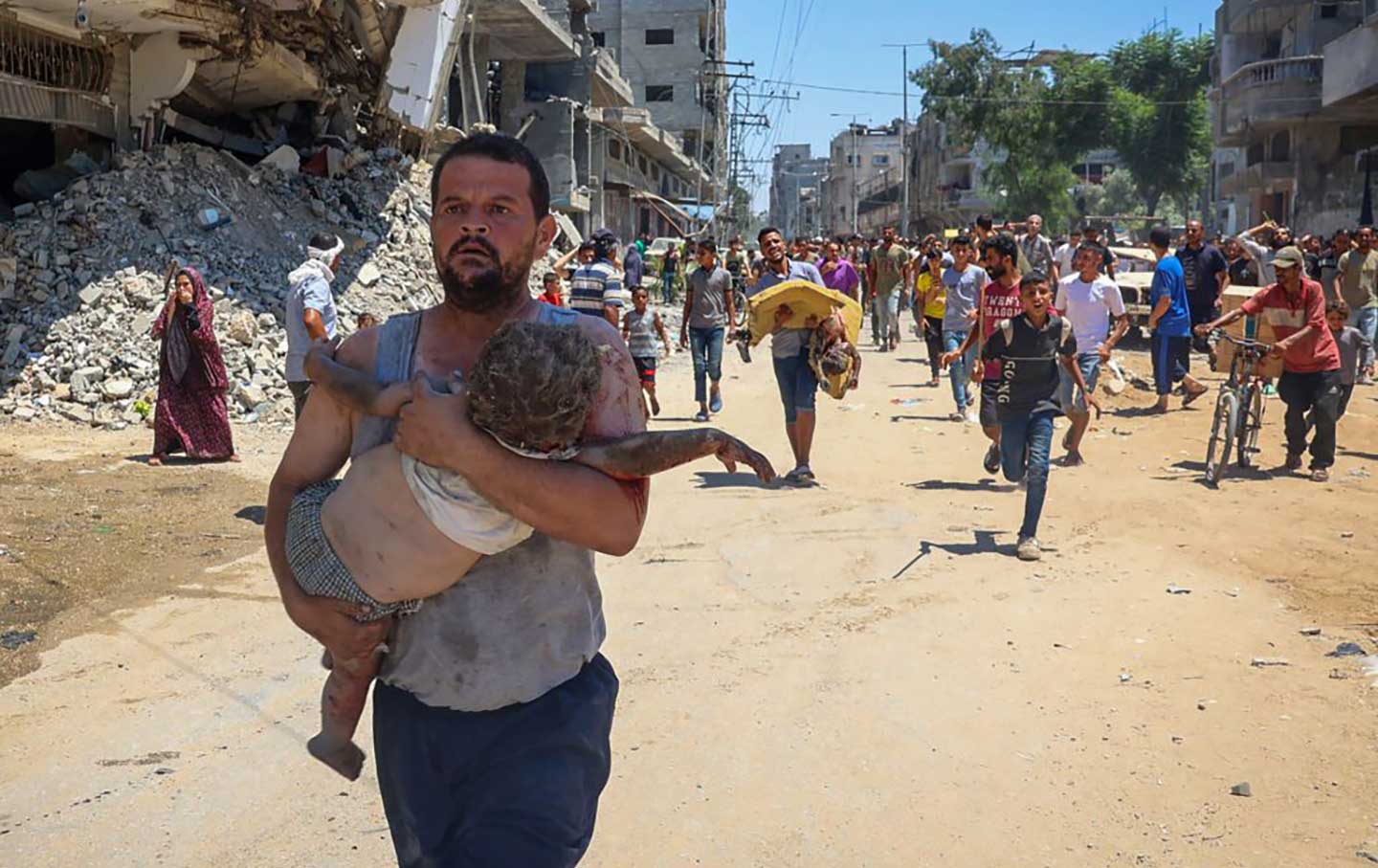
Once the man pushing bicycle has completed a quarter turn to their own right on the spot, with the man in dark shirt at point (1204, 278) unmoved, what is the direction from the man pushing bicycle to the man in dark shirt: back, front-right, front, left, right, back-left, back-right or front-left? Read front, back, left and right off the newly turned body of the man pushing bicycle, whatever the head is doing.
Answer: front-right

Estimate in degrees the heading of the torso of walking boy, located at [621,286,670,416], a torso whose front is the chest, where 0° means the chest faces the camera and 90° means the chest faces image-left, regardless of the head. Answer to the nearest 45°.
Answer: approximately 0°

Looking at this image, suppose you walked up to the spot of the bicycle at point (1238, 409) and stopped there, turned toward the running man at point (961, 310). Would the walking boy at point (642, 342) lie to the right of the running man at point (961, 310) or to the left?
left

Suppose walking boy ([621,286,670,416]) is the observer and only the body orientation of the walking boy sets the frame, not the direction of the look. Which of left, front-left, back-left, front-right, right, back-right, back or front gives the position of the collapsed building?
back-right

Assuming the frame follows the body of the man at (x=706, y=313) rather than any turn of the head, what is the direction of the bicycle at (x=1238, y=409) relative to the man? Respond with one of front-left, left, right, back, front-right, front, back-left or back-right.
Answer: front-left

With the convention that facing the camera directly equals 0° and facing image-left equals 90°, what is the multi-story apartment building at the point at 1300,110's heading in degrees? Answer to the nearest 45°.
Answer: approximately 45°
